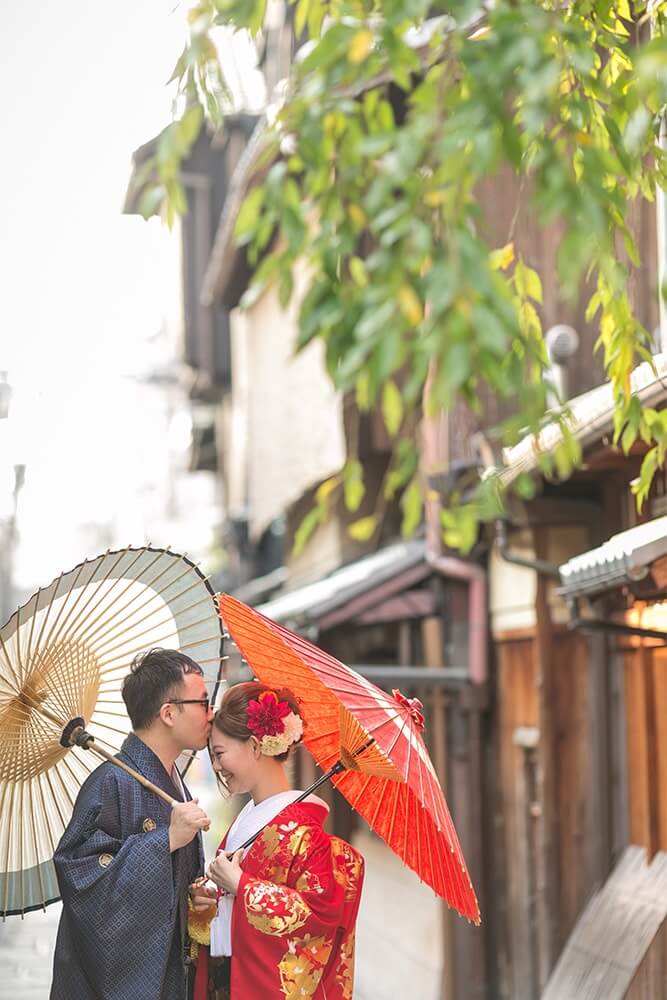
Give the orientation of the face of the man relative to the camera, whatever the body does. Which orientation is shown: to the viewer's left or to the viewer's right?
to the viewer's right

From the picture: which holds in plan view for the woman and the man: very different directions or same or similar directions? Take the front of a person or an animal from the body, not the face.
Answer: very different directions

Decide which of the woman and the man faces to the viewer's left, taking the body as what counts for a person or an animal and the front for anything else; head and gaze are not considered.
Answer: the woman

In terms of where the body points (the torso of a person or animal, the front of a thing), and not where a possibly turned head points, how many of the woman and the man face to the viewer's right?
1

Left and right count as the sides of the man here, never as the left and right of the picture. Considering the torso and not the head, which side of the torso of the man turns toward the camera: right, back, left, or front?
right

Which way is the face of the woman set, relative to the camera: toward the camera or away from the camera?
toward the camera

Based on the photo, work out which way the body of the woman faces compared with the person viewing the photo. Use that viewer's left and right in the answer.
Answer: facing to the left of the viewer
